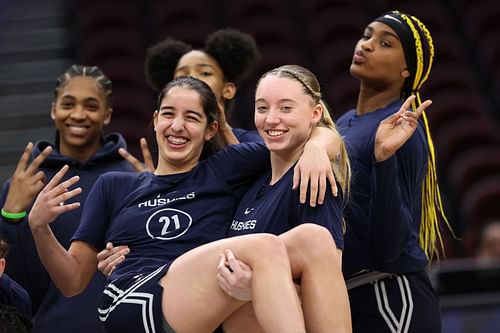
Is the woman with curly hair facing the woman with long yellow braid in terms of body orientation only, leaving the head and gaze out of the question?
no

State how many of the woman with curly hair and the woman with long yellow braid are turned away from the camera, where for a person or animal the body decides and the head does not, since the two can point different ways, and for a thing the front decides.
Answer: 0

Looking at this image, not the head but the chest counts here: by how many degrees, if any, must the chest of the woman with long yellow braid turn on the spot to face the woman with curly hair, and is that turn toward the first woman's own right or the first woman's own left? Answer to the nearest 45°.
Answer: approximately 45° to the first woman's own right

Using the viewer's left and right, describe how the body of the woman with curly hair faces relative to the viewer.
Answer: facing the viewer and to the left of the viewer

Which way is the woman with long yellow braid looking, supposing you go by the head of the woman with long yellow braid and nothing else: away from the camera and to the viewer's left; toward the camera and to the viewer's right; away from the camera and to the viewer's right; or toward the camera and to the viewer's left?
toward the camera and to the viewer's left
